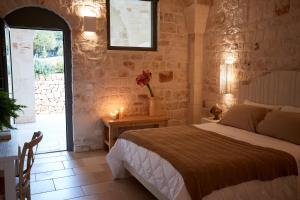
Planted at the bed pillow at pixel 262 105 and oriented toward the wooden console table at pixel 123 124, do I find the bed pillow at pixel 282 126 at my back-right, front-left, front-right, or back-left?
back-left

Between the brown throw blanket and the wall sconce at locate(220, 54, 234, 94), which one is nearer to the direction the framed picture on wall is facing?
the brown throw blanket

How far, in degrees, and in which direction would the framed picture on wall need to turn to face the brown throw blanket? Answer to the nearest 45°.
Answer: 0° — it already faces it

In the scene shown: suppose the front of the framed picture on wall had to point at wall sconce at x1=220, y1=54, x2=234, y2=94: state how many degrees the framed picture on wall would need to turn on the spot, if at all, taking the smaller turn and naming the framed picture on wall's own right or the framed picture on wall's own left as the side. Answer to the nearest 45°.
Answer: approximately 45° to the framed picture on wall's own left

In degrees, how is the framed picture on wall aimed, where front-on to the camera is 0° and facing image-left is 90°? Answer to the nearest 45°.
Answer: approximately 0°

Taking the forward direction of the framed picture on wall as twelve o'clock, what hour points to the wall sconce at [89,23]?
The wall sconce is roughly at 2 o'clock from the framed picture on wall.

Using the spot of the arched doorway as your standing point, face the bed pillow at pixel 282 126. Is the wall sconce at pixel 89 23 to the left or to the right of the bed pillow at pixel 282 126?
left

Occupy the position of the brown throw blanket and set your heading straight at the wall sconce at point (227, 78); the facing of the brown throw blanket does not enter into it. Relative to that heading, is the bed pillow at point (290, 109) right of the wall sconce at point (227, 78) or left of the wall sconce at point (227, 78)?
right

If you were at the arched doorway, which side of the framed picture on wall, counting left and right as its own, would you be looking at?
right

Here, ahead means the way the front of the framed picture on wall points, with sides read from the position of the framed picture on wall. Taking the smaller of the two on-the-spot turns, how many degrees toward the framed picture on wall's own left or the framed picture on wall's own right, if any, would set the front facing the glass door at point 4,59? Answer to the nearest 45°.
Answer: approximately 45° to the framed picture on wall's own right
